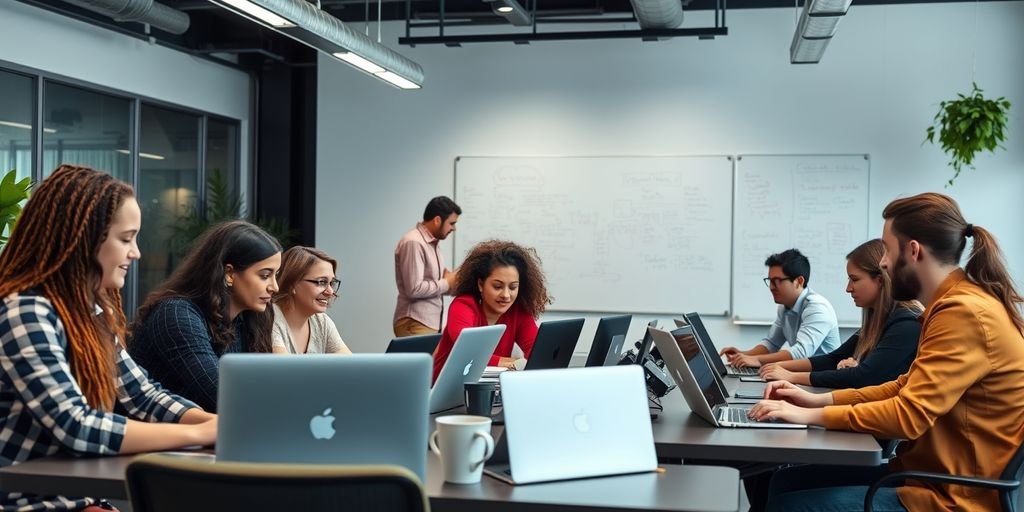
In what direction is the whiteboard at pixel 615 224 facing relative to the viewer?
toward the camera

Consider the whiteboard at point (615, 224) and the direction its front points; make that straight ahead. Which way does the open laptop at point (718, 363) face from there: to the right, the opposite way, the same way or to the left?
to the left

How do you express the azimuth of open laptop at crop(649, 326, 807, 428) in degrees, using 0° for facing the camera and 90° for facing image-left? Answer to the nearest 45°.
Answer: approximately 270°

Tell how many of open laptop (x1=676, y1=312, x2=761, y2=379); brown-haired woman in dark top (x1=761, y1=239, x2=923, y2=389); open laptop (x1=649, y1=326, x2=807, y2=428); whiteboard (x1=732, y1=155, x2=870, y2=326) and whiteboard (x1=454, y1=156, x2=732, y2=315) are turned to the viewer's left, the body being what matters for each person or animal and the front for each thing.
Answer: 1

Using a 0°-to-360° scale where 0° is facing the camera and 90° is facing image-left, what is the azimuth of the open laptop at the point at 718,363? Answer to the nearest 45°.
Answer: approximately 270°

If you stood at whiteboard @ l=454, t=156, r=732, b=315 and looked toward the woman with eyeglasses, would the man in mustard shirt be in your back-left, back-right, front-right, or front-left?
front-left

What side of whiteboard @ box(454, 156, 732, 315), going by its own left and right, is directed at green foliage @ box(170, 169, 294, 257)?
right

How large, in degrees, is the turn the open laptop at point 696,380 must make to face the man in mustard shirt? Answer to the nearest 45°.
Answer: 0° — it already faces them

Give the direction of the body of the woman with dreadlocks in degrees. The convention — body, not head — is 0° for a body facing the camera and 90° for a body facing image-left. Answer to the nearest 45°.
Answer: approximately 270°

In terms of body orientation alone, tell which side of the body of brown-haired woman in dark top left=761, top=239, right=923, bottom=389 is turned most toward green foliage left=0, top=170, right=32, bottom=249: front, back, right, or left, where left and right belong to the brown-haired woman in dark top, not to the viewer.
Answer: front

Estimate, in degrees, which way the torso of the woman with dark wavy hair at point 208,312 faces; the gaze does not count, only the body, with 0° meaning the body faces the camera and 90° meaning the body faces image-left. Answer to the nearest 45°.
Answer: approximately 270°

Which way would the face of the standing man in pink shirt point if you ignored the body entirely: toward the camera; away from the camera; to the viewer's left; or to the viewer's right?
to the viewer's right

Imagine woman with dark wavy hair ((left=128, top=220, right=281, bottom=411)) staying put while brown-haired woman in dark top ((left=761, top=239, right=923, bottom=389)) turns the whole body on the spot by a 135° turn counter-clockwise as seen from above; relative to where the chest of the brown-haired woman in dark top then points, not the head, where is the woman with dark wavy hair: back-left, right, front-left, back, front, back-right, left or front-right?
right

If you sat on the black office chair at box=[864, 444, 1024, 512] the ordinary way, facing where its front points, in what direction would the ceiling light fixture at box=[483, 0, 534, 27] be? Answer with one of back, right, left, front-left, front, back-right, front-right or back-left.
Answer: front-right

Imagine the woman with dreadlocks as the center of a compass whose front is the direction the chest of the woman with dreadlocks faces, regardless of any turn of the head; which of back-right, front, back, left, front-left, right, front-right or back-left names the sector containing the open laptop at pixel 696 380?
front

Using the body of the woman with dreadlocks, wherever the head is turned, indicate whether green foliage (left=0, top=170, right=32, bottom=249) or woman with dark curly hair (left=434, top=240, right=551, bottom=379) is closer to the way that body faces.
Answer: the woman with dark curly hair

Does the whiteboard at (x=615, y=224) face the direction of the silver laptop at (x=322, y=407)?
yes

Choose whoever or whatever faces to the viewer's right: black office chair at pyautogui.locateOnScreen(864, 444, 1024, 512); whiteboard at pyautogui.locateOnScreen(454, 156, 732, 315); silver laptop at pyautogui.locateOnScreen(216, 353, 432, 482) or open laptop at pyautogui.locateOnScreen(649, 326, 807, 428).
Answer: the open laptop

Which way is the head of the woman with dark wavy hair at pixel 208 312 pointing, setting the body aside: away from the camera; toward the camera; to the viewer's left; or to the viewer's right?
to the viewer's right

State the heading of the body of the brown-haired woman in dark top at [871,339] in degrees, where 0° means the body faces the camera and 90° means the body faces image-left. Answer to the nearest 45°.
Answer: approximately 90°

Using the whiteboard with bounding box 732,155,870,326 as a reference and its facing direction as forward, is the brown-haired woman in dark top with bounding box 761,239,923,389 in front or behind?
in front

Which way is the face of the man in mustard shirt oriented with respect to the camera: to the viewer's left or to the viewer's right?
to the viewer's left
